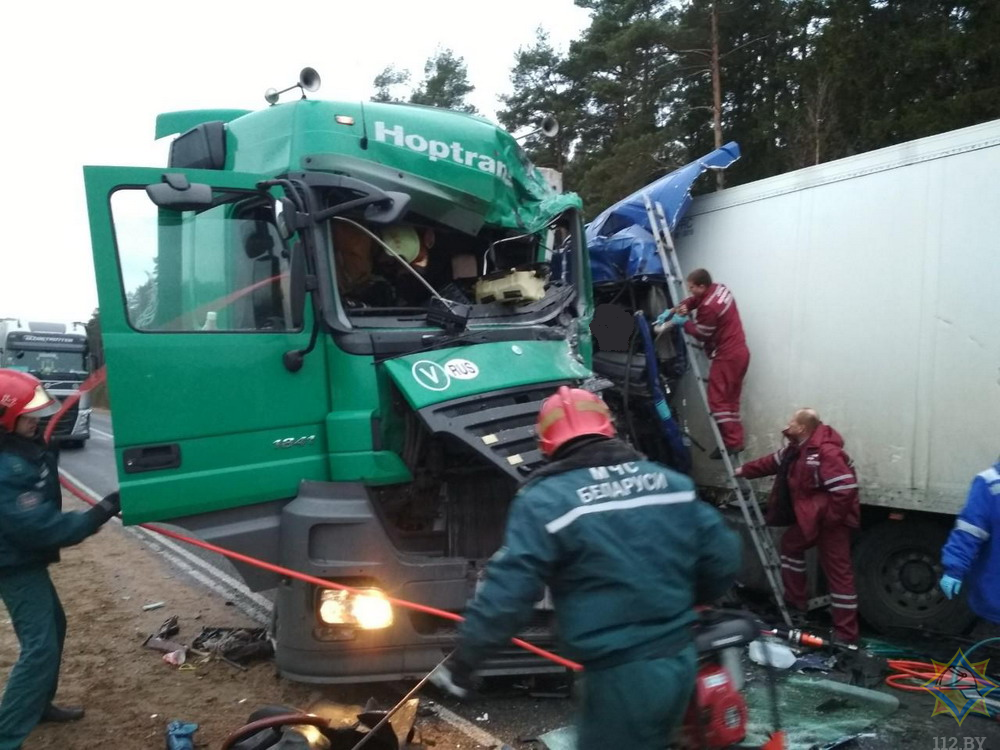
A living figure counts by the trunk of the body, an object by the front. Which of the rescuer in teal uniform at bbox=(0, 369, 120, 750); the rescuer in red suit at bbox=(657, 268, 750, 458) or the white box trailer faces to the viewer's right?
the rescuer in teal uniform

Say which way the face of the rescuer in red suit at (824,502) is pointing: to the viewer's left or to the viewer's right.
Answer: to the viewer's left

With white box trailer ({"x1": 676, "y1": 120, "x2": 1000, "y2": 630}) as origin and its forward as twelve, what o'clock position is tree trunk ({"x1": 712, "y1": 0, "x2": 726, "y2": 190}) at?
The tree trunk is roughly at 1 o'clock from the white box trailer.

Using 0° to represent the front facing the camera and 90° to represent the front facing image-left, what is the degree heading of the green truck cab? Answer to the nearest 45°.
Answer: approximately 315°

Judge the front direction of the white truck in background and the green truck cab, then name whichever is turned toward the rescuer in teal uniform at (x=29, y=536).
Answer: the white truck in background

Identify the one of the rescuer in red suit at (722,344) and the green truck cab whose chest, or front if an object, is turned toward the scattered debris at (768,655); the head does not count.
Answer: the green truck cab

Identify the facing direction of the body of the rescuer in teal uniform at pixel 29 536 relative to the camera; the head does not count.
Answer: to the viewer's right

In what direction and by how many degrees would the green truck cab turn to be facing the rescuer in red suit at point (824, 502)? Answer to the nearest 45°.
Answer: approximately 45° to its left

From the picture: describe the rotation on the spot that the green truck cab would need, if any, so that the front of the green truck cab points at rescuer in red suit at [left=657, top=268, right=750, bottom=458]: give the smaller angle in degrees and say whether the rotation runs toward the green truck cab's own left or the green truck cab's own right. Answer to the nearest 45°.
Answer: approximately 90° to the green truck cab's own left
